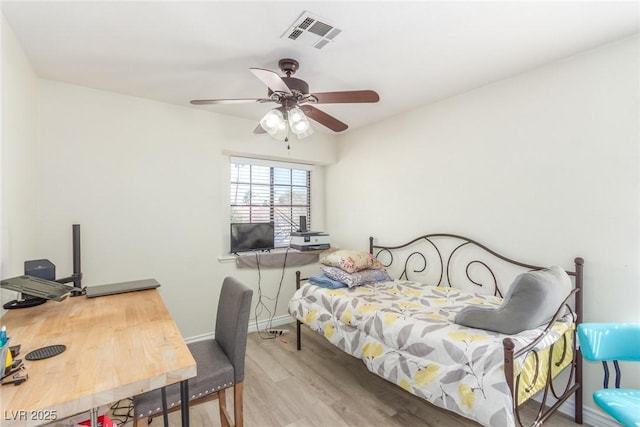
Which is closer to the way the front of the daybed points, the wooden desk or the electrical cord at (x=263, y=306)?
the wooden desk

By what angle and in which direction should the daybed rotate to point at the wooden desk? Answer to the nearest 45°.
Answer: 0° — it already faces it

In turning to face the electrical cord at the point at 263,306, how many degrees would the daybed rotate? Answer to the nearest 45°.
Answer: approximately 90° to its right

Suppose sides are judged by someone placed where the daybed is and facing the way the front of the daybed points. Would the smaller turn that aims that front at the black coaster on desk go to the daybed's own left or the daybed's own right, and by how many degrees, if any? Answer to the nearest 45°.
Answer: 0° — it already faces it

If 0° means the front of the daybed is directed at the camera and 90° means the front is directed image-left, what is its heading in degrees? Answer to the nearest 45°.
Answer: approximately 45°

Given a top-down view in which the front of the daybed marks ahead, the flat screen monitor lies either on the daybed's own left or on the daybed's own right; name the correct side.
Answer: on the daybed's own right
